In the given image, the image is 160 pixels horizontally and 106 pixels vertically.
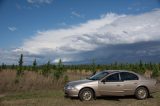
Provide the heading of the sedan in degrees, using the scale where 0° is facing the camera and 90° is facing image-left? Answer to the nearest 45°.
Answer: approximately 90°

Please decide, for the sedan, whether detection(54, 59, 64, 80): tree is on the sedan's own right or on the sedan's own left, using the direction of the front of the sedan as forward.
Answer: on the sedan's own right
